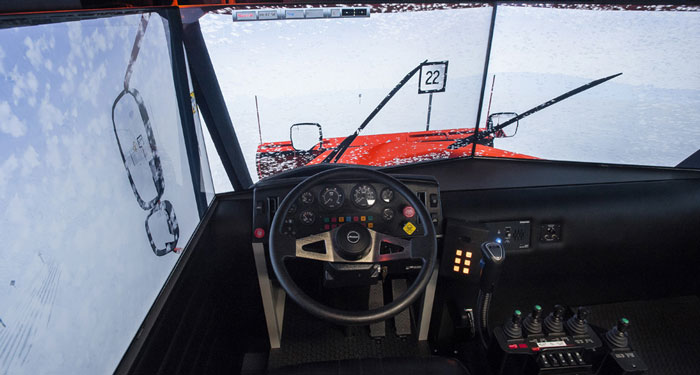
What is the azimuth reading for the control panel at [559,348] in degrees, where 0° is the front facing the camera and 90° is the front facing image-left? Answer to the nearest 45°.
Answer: approximately 0°

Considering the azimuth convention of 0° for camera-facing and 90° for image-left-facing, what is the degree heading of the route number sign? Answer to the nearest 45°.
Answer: approximately 0°

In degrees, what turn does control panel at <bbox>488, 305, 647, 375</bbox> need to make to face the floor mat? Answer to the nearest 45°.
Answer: approximately 45° to its right

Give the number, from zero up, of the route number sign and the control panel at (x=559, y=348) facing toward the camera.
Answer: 2
